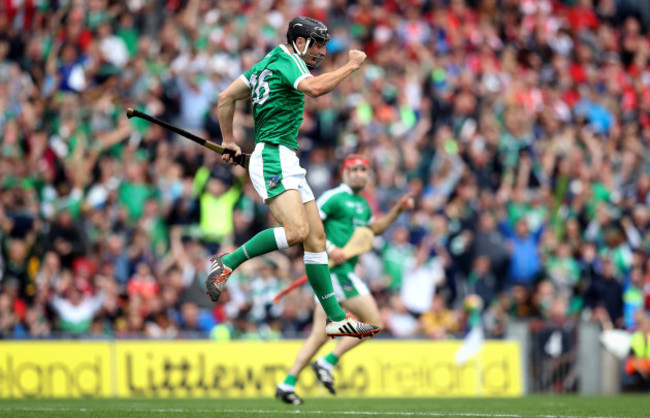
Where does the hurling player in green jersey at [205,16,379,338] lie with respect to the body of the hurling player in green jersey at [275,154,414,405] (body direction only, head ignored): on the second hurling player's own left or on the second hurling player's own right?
on the second hurling player's own right

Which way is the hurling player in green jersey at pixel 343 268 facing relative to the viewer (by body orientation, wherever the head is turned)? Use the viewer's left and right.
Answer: facing the viewer and to the right of the viewer
